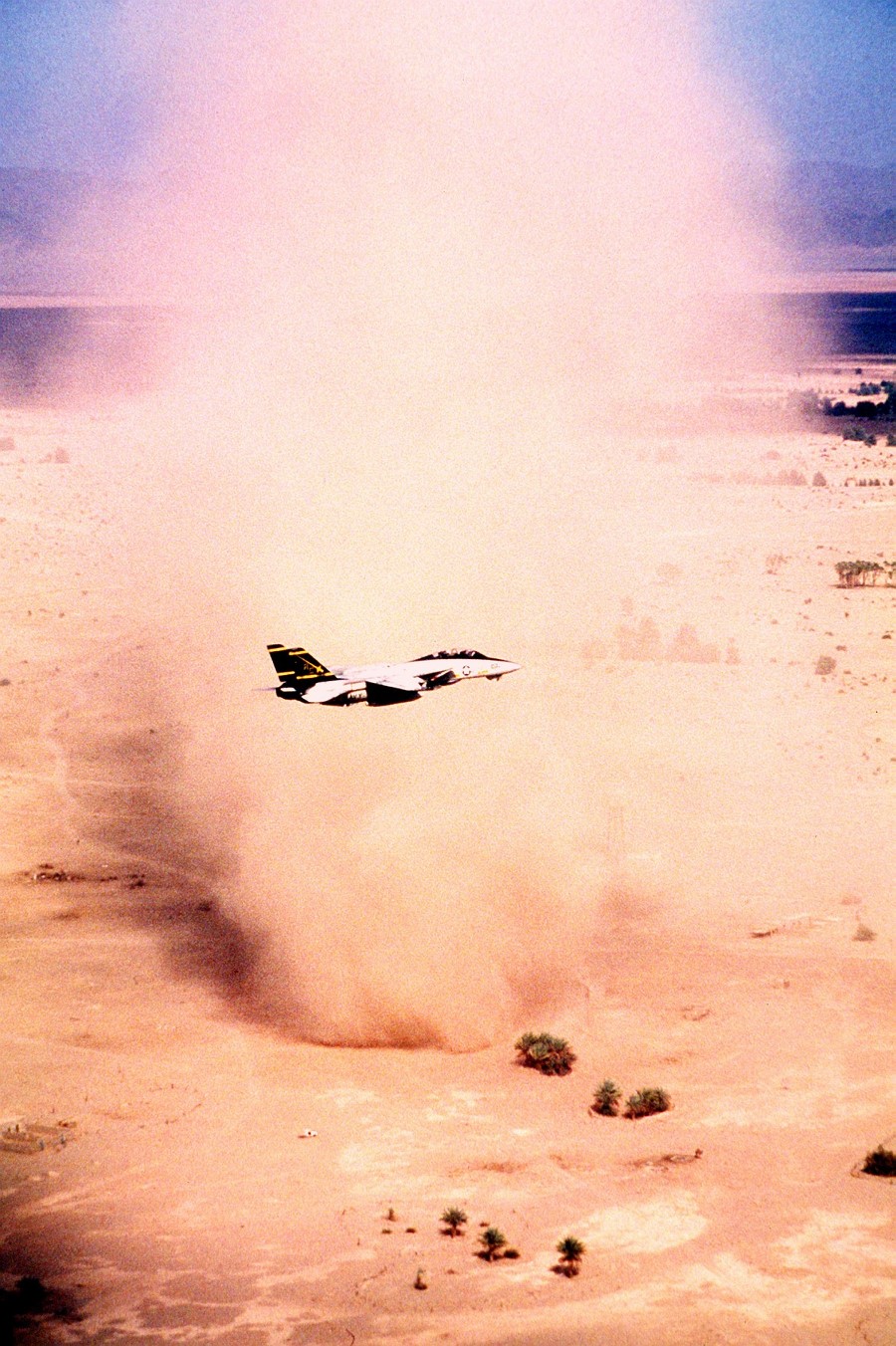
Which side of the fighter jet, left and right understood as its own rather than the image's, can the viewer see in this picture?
right

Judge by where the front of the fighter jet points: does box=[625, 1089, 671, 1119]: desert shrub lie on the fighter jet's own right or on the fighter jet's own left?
on the fighter jet's own right

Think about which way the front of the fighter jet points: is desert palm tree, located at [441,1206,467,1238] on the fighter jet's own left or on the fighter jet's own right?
on the fighter jet's own right

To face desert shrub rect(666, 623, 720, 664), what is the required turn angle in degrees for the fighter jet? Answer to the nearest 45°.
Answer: approximately 45° to its left

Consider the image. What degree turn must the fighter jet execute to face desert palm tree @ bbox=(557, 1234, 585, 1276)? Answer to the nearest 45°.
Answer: approximately 90° to its right

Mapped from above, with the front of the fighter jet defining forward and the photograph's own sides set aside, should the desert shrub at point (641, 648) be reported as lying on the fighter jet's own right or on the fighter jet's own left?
on the fighter jet's own left
